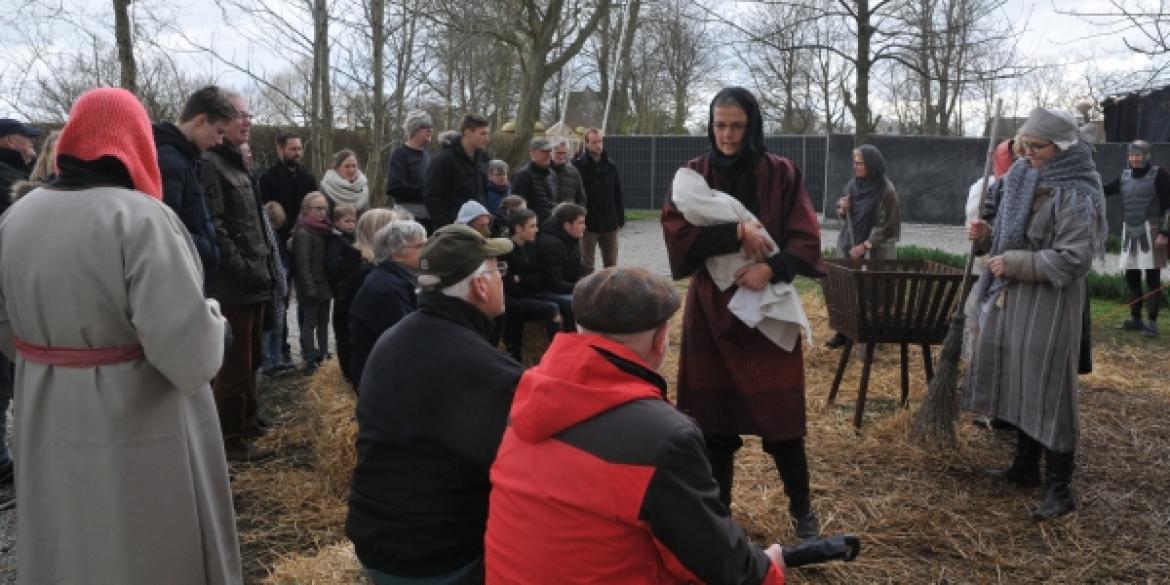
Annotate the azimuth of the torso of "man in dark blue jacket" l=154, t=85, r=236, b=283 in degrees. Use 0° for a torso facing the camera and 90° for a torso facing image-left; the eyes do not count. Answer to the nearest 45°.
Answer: approximately 270°

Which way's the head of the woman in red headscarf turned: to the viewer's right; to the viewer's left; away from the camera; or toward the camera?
away from the camera

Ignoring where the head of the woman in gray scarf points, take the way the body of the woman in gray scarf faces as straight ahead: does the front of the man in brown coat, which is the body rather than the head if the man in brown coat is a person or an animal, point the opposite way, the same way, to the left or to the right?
the opposite way

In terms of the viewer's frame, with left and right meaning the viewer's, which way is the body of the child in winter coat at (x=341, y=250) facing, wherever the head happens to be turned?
facing the viewer and to the right of the viewer

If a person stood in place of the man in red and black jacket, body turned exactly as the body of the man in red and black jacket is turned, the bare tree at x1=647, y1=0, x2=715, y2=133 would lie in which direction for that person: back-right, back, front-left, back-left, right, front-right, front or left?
front-left

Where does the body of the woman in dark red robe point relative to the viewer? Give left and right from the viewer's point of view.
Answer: facing the viewer

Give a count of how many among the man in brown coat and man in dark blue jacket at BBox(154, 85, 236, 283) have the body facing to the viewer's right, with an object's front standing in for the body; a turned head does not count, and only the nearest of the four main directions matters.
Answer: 2

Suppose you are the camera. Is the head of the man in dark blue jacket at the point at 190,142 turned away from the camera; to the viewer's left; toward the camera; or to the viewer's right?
to the viewer's right

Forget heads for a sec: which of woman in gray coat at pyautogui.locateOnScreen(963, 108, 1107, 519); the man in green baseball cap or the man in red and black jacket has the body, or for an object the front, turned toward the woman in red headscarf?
the woman in gray coat

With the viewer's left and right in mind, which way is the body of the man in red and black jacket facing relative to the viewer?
facing away from the viewer and to the right of the viewer

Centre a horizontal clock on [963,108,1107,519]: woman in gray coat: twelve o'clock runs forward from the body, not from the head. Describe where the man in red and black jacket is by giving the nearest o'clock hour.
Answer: The man in red and black jacket is roughly at 11 o'clock from the woman in gray coat.

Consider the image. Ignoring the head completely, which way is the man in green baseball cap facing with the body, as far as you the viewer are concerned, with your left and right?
facing away from the viewer and to the right of the viewer

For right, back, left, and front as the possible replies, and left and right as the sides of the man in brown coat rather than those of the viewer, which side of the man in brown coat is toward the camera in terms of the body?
right
